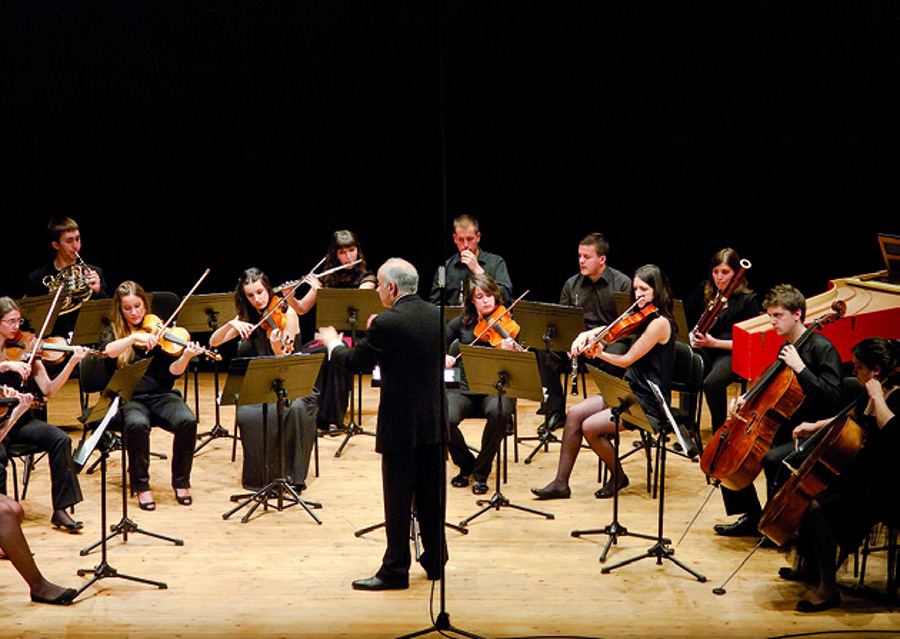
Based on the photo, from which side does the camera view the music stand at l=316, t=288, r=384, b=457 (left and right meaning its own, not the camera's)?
back

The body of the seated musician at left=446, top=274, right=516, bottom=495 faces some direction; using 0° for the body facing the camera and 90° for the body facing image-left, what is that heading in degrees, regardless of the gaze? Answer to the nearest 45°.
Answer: approximately 0°

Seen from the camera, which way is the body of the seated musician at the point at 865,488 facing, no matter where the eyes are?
to the viewer's left

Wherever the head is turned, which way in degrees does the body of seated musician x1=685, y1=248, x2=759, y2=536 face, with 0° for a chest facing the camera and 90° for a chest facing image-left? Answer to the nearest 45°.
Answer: approximately 45°

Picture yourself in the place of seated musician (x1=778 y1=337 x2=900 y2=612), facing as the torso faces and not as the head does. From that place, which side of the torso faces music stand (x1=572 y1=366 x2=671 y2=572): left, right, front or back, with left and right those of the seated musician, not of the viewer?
front

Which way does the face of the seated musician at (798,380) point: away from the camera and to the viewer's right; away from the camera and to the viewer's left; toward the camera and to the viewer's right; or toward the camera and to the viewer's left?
toward the camera and to the viewer's left

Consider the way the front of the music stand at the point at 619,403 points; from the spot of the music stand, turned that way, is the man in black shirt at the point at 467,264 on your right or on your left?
on your left

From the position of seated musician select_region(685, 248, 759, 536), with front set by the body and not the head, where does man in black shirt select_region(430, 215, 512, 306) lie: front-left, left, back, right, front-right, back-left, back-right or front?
front-right

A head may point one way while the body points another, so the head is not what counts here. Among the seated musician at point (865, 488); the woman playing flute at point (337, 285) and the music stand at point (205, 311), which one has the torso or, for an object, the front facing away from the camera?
the music stand

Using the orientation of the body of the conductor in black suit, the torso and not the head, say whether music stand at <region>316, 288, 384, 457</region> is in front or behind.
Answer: in front

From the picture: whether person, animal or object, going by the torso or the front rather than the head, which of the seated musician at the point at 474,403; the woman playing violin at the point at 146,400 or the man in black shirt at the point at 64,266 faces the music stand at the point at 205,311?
the man in black shirt

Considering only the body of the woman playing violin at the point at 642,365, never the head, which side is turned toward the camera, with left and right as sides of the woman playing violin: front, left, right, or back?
left
